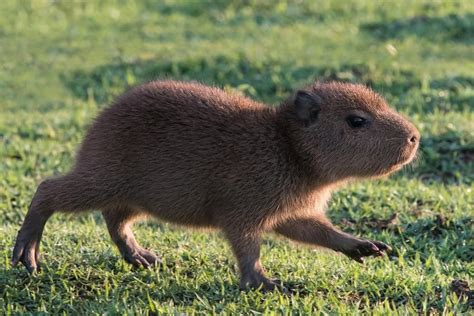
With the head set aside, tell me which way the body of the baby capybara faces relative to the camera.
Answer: to the viewer's right
